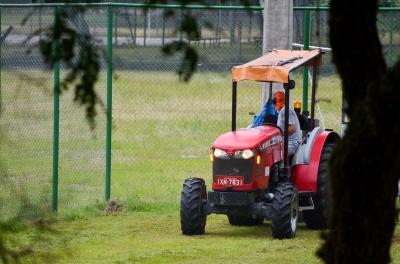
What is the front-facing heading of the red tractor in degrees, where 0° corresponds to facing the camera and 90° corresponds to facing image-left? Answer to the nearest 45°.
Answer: approximately 45°

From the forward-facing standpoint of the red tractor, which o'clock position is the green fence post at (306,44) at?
The green fence post is roughly at 5 o'clock from the red tractor.
